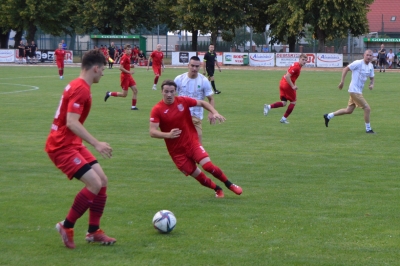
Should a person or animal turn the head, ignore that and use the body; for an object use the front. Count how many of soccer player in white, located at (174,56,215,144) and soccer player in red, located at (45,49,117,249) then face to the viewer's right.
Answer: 1

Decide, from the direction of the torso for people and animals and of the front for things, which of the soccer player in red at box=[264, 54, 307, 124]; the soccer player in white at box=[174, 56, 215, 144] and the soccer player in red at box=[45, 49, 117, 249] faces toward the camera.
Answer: the soccer player in white

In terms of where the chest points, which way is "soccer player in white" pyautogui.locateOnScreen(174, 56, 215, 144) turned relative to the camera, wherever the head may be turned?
toward the camera

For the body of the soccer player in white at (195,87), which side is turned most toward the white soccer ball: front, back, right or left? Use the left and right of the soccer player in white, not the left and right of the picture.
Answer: front

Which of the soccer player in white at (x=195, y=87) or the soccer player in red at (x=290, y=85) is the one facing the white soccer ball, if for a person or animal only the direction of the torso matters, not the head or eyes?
the soccer player in white
